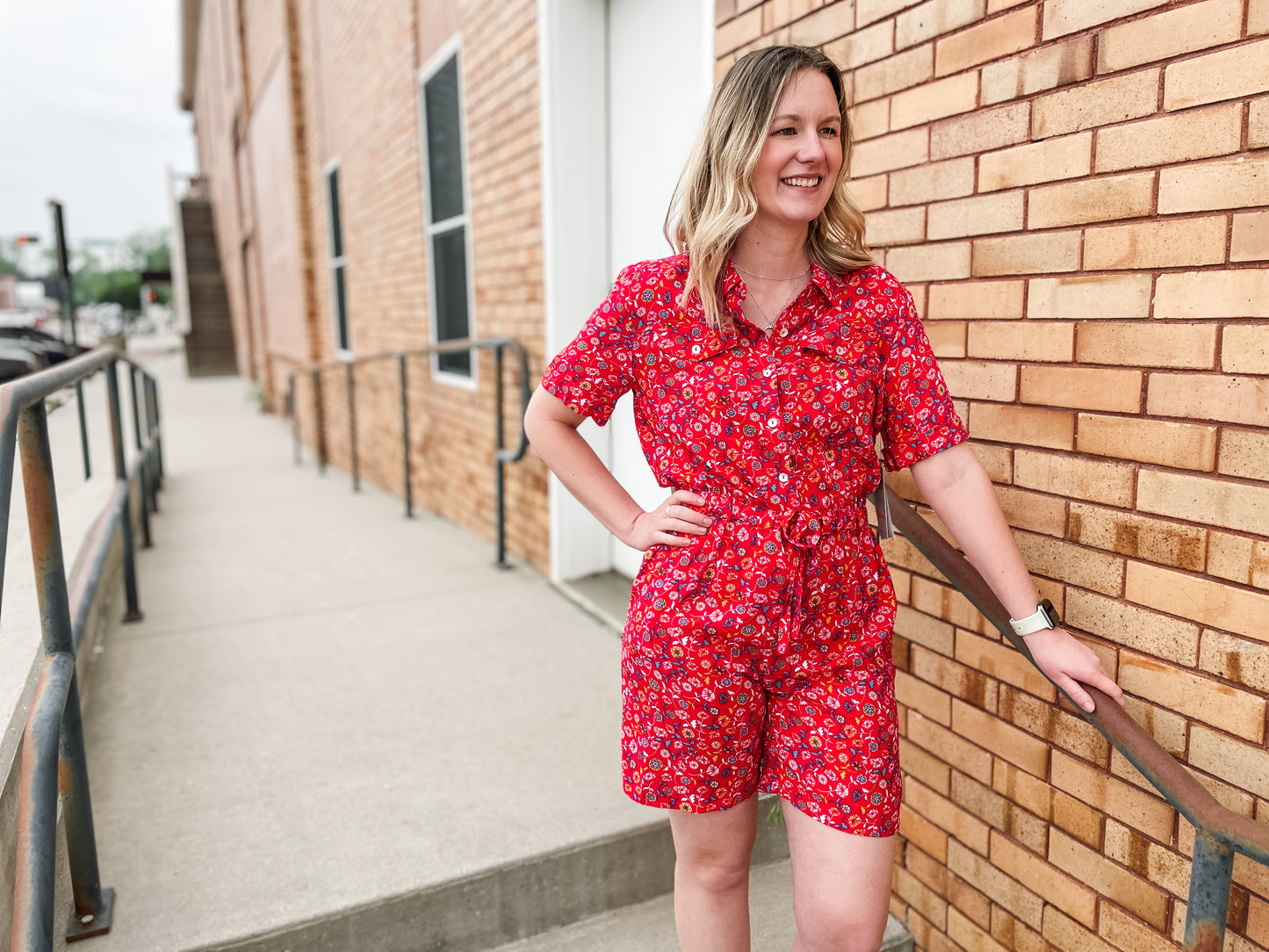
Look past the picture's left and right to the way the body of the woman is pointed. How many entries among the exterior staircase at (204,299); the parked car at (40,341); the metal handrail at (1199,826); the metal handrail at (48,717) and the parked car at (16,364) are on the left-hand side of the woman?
1

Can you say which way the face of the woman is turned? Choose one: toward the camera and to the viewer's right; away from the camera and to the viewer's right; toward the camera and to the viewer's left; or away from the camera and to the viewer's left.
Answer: toward the camera and to the viewer's right

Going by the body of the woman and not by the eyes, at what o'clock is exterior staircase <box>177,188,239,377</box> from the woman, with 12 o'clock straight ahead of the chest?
The exterior staircase is roughly at 5 o'clock from the woman.

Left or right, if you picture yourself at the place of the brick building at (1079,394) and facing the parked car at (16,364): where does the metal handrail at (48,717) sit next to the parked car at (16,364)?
left

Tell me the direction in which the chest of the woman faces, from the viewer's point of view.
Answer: toward the camera

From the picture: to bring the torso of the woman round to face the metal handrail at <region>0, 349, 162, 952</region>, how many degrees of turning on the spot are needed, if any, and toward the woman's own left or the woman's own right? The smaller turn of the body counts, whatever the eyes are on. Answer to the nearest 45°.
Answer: approximately 90° to the woman's own right

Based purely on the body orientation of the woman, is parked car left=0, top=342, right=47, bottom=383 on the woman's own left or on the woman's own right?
on the woman's own right

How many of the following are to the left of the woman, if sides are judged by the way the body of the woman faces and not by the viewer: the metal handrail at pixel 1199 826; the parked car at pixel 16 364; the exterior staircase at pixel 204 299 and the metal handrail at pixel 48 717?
1

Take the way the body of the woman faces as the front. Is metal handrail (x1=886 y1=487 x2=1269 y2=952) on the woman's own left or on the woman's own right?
on the woman's own left

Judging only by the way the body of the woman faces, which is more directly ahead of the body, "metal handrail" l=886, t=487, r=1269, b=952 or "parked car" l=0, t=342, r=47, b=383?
the metal handrail
